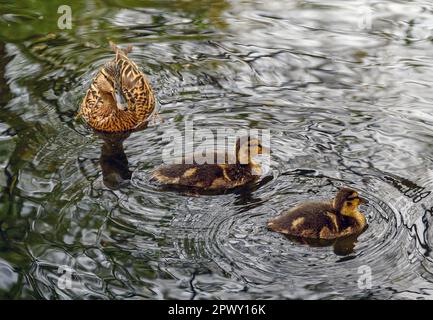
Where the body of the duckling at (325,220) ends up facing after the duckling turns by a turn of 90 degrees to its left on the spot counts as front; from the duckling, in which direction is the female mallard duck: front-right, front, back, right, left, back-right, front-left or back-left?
front-left

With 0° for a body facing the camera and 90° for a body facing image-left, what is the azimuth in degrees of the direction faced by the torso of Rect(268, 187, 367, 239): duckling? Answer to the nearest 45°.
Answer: approximately 270°
